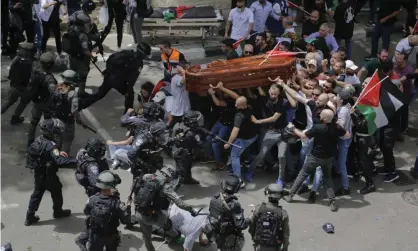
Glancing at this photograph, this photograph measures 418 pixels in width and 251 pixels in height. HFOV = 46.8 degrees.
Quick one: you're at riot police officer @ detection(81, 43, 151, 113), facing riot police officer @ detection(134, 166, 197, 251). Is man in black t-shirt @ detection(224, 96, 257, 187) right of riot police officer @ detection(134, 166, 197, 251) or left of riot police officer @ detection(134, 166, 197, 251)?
left

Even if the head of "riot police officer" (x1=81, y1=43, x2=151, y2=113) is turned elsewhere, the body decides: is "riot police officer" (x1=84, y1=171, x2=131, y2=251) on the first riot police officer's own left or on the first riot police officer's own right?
on the first riot police officer's own right

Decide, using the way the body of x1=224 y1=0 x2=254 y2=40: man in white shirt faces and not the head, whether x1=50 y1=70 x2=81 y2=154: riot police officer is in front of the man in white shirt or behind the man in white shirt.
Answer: in front

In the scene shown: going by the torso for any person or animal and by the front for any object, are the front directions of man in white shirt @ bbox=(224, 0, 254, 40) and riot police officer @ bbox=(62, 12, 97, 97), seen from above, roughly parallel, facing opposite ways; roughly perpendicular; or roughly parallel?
roughly perpendicular

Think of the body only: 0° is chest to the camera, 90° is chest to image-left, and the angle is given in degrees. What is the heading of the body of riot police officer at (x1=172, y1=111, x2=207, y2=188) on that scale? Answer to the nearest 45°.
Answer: approximately 270°

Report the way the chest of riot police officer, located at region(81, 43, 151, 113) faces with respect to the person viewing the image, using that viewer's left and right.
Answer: facing to the right of the viewer

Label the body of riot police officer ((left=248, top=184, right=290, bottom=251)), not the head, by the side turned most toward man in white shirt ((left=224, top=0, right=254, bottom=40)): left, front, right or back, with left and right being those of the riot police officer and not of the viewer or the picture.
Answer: front

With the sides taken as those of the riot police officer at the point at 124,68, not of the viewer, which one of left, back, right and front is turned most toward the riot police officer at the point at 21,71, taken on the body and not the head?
back

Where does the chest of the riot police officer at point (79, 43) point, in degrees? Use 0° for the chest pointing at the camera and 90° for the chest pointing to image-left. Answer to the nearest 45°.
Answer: approximately 270°

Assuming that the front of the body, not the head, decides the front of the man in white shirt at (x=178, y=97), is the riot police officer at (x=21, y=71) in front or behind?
behind
